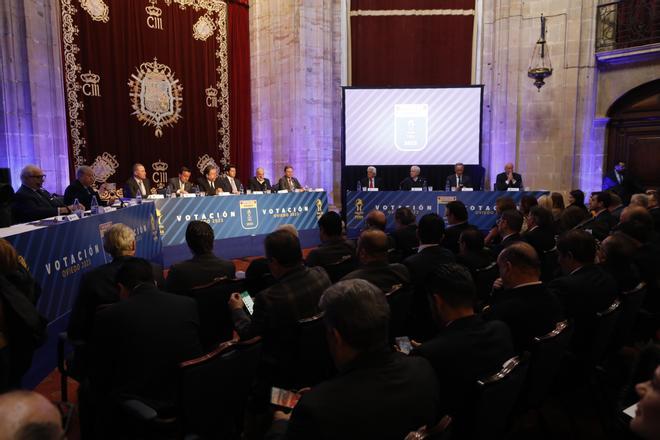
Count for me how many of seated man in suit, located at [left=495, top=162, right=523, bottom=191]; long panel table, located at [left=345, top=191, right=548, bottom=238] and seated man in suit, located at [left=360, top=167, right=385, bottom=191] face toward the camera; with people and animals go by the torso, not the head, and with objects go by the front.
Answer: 3

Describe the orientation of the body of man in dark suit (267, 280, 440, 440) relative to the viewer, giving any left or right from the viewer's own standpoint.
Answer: facing away from the viewer and to the left of the viewer

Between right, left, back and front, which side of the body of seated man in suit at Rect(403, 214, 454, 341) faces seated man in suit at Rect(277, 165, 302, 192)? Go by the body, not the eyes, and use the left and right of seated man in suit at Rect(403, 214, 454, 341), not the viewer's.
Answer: front

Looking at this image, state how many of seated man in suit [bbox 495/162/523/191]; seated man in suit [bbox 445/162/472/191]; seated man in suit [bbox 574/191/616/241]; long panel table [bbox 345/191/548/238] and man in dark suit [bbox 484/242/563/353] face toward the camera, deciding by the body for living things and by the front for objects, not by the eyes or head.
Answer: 3

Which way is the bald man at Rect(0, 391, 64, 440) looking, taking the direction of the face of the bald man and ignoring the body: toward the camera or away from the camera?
away from the camera

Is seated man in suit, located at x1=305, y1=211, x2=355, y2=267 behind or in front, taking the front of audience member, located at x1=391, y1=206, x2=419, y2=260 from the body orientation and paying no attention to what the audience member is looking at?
behind

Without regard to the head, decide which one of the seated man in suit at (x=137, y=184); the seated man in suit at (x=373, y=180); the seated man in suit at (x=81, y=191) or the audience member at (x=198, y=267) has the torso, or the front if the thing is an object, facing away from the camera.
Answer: the audience member

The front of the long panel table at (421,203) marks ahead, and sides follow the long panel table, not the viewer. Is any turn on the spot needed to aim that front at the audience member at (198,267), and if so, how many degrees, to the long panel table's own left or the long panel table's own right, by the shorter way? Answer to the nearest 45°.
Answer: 0° — it already faces them

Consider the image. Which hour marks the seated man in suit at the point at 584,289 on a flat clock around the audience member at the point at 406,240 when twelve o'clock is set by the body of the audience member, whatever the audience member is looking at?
The seated man in suit is roughly at 5 o'clock from the audience member.

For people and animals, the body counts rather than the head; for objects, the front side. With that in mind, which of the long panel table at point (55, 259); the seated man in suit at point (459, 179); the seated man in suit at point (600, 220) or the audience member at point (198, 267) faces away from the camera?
the audience member

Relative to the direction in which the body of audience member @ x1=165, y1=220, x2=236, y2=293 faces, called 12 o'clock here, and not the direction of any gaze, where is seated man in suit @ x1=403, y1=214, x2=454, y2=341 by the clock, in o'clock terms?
The seated man in suit is roughly at 3 o'clock from the audience member.

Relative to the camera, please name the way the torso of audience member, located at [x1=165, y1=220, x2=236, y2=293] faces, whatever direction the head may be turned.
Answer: away from the camera

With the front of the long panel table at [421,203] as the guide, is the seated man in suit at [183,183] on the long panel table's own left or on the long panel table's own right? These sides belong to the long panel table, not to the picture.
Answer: on the long panel table's own right

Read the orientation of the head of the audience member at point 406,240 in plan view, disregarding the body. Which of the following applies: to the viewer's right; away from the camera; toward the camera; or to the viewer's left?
away from the camera

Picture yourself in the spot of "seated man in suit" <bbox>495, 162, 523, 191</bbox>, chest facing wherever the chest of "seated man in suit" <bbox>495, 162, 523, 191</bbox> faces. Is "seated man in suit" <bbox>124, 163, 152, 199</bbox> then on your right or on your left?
on your right

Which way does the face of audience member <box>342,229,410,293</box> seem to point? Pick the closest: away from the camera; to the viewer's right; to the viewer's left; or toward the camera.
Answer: away from the camera
